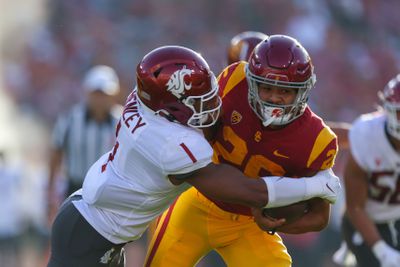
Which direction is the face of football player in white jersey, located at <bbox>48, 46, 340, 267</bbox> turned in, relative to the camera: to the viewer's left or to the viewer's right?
to the viewer's right

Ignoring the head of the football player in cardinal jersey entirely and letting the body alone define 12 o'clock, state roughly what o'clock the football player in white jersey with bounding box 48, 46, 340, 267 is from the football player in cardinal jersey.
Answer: The football player in white jersey is roughly at 2 o'clock from the football player in cardinal jersey.

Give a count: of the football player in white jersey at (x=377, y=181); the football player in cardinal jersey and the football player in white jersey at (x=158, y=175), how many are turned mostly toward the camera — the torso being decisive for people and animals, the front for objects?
2

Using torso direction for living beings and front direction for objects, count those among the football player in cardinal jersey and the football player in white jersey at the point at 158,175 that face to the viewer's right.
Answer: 1

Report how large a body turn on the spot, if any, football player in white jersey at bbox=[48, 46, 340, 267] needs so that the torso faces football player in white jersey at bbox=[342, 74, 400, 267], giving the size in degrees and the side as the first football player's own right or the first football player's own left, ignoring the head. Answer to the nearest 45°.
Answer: approximately 45° to the first football player's own left

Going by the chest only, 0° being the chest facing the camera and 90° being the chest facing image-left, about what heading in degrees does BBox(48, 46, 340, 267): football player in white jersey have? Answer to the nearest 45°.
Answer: approximately 270°

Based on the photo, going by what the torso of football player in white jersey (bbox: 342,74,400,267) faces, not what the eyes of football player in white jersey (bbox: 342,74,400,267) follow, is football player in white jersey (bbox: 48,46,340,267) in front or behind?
in front
